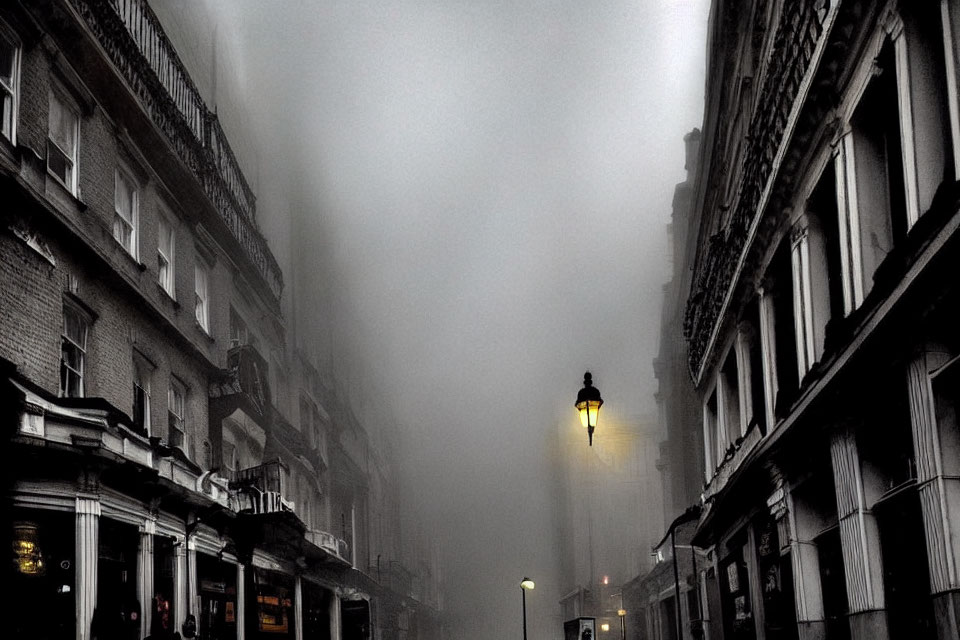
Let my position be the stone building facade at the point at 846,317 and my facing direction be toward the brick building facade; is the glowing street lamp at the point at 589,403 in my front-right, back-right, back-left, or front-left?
front-right

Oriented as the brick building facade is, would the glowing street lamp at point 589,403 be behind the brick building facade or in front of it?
in front

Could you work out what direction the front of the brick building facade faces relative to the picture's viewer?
facing the viewer and to the right of the viewer

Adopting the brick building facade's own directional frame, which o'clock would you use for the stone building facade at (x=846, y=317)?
The stone building facade is roughly at 12 o'clock from the brick building facade.
